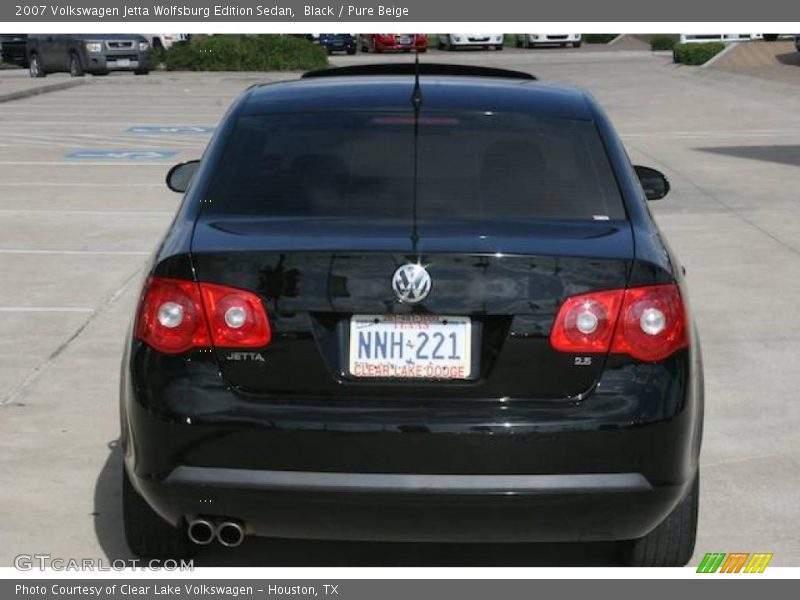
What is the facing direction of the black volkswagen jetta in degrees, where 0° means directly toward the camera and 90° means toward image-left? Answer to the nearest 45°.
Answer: approximately 180°
